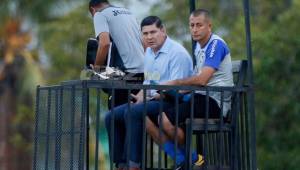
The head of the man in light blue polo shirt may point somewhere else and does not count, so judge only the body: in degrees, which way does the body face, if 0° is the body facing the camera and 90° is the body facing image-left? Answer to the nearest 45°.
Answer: approximately 45°
